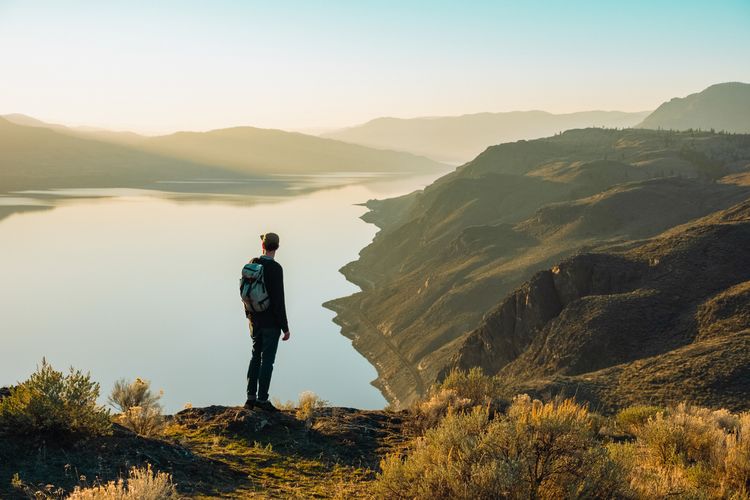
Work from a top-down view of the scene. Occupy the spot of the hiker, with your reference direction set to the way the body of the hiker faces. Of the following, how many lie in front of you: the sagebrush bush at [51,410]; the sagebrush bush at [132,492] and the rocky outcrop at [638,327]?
1

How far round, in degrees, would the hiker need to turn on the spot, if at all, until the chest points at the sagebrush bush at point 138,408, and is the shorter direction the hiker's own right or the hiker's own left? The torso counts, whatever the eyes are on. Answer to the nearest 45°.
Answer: approximately 135° to the hiker's own left

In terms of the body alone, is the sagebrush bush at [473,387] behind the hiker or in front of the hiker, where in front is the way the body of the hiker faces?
in front

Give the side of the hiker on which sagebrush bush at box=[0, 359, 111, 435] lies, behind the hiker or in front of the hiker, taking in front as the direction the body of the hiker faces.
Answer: behind

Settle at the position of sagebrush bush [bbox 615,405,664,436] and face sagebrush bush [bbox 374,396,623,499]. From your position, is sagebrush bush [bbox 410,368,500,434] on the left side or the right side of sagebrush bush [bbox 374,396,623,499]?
right

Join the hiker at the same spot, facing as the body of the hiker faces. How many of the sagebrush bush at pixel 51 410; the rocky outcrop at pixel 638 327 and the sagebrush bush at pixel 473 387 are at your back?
1

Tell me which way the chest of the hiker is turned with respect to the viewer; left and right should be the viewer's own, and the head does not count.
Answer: facing away from the viewer and to the right of the viewer

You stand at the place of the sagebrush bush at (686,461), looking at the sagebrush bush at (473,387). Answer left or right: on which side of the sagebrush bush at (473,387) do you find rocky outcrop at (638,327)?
right

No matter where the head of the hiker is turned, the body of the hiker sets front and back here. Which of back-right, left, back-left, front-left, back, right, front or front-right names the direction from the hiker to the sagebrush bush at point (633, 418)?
front-right

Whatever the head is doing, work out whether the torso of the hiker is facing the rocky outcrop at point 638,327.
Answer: yes
